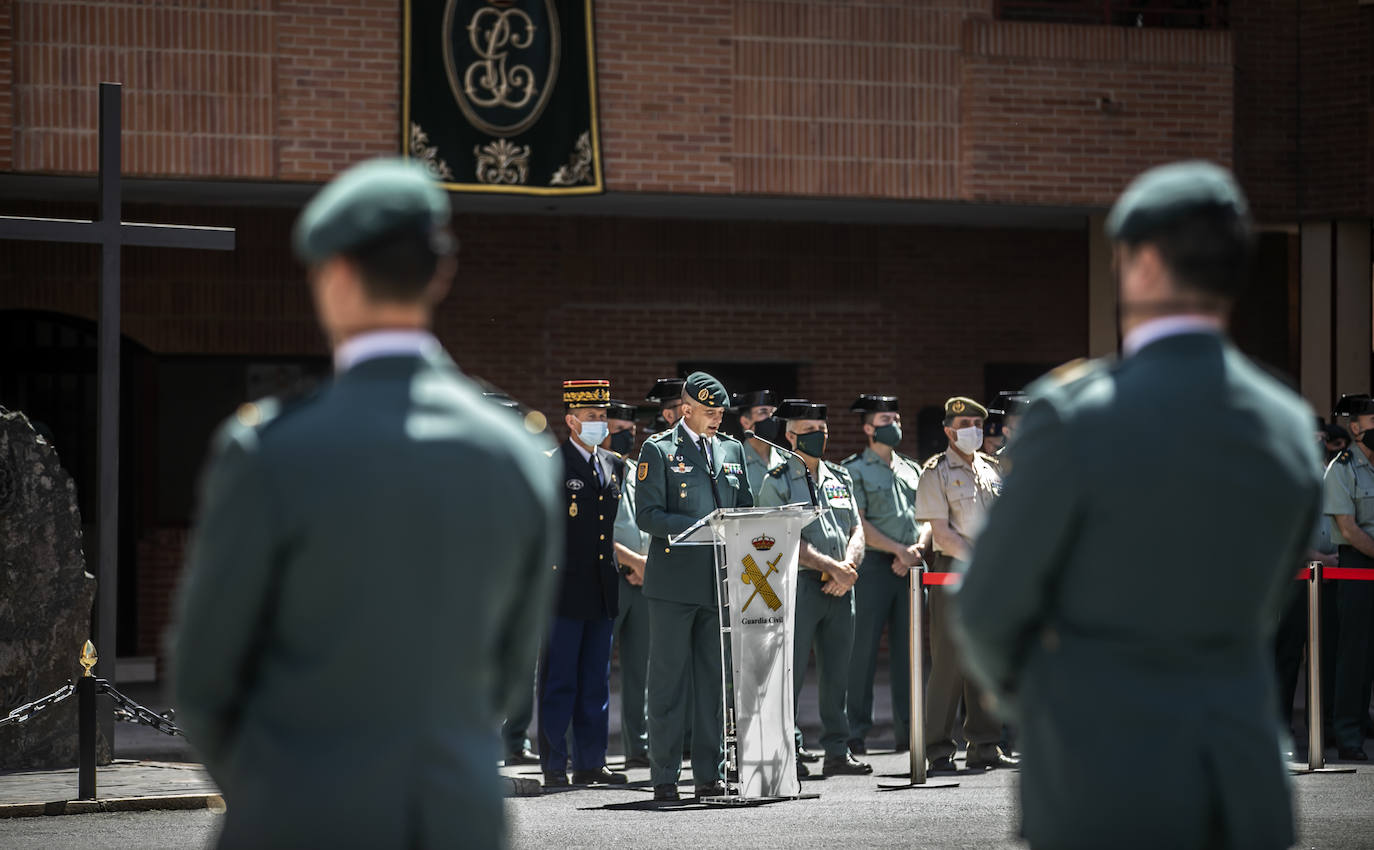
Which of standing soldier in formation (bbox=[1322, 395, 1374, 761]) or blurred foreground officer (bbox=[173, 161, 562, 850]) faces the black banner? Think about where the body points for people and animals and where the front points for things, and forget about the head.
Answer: the blurred foreground officer

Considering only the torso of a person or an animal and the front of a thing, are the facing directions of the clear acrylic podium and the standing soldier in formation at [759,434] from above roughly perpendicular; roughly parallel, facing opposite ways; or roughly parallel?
roughly parallel

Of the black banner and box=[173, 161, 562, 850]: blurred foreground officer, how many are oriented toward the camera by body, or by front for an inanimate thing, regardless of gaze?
1

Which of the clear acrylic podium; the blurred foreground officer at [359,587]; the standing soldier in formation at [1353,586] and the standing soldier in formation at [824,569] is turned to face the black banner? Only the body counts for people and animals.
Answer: the blurred foreground officer

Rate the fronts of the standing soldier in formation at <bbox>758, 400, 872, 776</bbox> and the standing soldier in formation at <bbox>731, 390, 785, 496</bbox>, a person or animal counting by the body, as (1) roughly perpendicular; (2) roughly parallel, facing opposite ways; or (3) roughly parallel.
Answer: roughly parallel

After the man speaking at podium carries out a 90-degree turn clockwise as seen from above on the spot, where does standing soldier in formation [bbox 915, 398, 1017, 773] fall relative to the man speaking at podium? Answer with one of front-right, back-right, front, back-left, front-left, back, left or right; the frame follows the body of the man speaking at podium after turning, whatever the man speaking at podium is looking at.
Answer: back

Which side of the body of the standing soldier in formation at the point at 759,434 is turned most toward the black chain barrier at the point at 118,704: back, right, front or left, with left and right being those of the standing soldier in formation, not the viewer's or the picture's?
right

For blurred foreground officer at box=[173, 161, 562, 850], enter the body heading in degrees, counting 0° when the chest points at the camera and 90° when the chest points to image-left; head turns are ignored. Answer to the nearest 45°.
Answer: approximately 180°

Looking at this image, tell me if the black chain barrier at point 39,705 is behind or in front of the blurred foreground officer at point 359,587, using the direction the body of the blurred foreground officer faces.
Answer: in front

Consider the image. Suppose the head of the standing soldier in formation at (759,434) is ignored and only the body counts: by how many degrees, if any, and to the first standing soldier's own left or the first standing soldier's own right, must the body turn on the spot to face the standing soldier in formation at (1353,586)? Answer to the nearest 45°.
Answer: approximately 45° to the first standing soldier's own left

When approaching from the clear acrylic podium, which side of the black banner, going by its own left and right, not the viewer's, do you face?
front

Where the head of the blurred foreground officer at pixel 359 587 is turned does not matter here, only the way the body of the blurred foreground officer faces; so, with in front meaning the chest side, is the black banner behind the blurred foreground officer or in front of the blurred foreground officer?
in front

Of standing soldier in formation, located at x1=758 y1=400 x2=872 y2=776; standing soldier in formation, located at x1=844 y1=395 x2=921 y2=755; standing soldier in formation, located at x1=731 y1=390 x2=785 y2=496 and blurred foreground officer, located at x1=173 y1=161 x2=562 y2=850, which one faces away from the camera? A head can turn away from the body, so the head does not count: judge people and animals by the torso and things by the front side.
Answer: the blurred foreground officer

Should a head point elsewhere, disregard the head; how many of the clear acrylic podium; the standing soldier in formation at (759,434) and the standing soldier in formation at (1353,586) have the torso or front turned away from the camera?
0

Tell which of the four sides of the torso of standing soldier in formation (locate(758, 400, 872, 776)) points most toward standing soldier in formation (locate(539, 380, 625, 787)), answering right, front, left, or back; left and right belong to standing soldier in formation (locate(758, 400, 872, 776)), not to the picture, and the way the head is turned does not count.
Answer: right

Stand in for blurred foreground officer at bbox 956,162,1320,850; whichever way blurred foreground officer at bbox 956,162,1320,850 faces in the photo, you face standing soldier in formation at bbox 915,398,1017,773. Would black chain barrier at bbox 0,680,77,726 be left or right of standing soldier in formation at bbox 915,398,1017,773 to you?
left

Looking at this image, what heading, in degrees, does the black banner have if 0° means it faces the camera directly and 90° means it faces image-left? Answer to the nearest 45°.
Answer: approximately 0°

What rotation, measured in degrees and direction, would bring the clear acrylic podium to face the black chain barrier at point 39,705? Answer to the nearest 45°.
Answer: approximately 135° to its right
